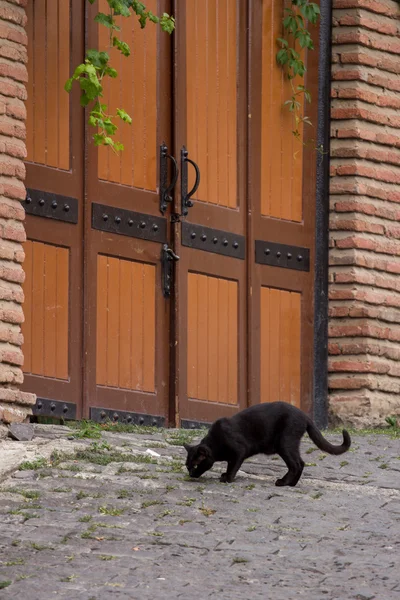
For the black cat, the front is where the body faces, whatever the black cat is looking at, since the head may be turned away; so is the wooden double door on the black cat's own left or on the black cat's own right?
on the black cat's own right

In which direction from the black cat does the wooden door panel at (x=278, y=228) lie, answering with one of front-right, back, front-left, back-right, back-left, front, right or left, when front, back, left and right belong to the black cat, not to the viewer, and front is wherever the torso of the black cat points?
right

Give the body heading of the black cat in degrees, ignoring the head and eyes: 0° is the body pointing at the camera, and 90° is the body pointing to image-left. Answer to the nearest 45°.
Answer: approximately 90°
